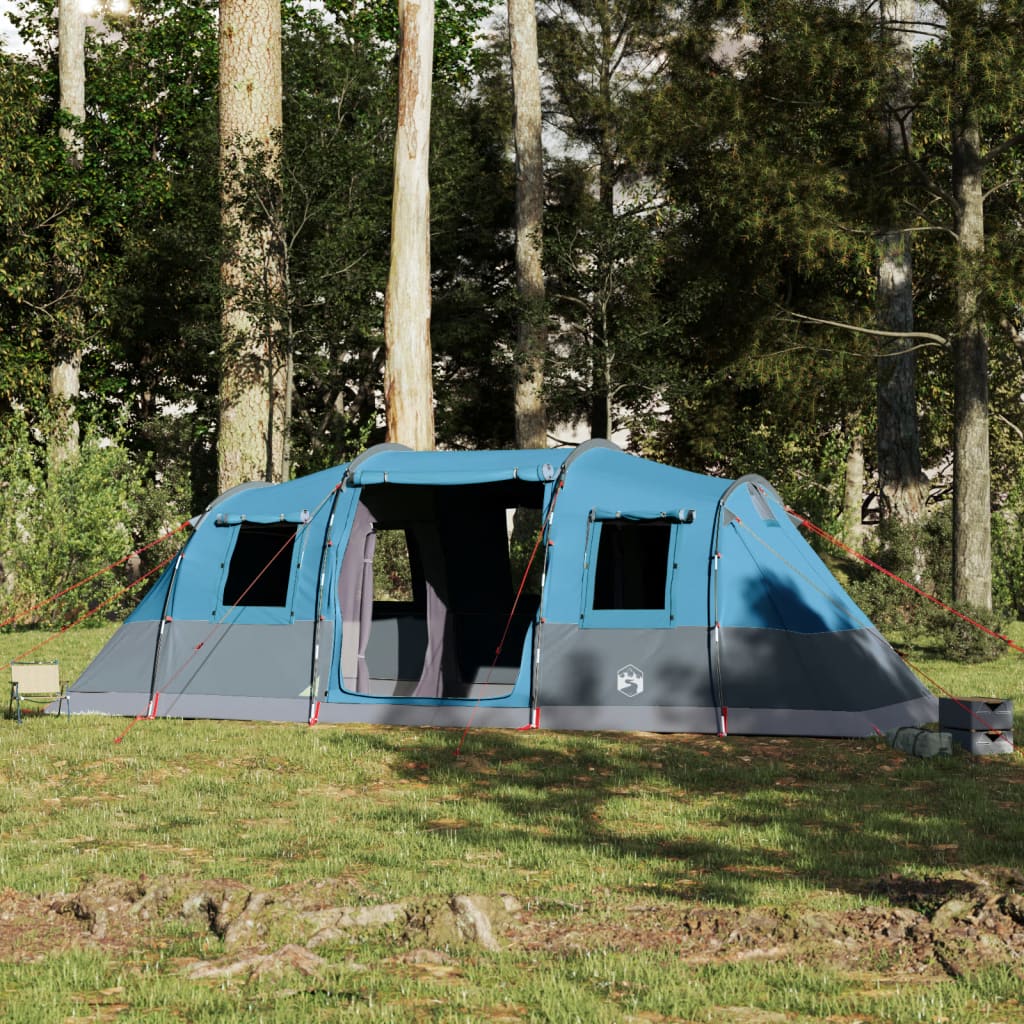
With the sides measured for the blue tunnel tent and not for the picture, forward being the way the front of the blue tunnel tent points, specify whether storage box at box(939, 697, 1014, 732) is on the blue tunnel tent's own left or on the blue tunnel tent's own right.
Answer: on the blue tunnel tent's own left

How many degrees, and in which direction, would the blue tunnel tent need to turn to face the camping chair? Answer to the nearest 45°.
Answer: approximately 90° to its right

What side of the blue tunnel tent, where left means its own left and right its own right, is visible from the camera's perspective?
front

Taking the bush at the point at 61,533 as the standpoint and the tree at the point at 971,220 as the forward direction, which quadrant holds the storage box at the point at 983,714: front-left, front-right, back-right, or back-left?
front-right

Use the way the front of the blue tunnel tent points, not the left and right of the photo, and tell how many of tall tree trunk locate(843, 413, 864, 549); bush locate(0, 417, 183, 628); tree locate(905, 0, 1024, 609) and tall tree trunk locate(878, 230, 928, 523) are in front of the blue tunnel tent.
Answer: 0

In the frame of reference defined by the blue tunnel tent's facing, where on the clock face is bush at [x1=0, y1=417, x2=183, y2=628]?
The bush is roughly at 5 o'clock from the blue tunnel tent.

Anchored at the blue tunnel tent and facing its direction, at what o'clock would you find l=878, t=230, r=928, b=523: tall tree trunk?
The tall tree trunk is roughly at 7 o'clock from the blue tunnel tent.

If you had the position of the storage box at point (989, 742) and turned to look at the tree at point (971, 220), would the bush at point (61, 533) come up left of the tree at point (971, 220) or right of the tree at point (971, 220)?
left

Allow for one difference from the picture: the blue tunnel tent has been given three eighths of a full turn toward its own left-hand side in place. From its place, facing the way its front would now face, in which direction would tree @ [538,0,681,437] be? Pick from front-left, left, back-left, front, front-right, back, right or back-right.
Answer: front-left

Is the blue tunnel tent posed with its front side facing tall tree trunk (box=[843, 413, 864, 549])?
no
